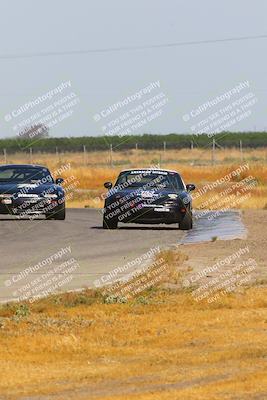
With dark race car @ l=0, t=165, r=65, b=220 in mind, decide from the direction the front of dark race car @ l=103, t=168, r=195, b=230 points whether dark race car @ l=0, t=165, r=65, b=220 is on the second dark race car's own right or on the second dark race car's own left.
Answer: on the second dark race car's own right

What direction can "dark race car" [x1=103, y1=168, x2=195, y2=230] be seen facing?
toward the camera

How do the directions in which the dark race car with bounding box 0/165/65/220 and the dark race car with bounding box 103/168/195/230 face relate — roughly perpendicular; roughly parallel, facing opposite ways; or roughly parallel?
roughly parallel

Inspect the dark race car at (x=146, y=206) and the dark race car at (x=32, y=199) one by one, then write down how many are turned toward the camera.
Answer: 2

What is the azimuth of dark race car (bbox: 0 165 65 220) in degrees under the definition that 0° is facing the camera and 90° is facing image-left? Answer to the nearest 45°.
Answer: approximately 0°

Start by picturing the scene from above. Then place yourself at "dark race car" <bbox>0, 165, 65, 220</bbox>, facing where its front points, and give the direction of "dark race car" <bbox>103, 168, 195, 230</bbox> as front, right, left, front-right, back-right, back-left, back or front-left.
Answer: front-left
